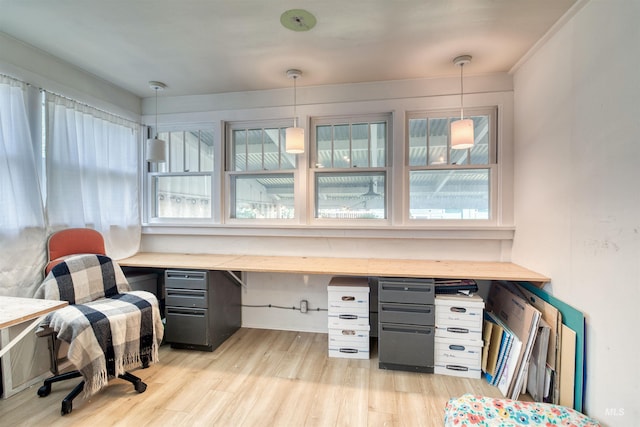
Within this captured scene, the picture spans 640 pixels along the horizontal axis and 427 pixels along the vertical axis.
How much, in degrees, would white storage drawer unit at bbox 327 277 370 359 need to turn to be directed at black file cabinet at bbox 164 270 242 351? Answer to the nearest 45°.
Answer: approximately 90° to its right

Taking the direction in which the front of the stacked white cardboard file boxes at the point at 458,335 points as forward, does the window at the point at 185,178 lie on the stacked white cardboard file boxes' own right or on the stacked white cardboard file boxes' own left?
on the stacked white cardboard file boxes' own right

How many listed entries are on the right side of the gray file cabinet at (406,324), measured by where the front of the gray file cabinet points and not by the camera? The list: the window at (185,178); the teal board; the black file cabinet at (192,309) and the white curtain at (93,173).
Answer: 3

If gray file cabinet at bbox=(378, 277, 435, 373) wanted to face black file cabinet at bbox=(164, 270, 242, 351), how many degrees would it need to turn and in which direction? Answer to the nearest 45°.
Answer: approximately 90° to its right

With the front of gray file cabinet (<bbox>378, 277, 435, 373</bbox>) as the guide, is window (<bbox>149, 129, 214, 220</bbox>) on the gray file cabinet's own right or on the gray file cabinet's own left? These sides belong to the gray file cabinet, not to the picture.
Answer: on the gray file cabinet's own right

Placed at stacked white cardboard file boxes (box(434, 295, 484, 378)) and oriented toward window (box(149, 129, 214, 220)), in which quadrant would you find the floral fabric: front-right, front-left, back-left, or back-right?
back-left

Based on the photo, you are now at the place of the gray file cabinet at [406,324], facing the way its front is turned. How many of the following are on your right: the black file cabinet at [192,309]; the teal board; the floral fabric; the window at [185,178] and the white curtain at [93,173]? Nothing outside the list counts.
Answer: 3
